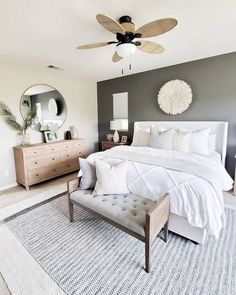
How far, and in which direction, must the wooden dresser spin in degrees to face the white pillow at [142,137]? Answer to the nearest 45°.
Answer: approximately 45° to its left

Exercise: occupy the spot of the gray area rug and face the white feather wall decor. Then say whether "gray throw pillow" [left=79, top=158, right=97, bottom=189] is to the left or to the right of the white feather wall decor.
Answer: left

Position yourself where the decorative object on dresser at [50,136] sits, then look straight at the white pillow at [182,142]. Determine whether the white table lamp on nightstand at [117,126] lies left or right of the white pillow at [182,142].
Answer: left

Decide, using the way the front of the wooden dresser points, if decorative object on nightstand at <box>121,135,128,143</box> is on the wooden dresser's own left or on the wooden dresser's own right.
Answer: on the wooden dresser's own left

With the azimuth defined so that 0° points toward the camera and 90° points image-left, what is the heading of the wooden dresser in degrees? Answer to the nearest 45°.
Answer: approximately 315°

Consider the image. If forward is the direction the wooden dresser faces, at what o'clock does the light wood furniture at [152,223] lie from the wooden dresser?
The light wood furniture is roughly at 1 o'clock from the wooden dresser.

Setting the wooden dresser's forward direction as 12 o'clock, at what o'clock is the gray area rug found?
The gray area rug is roughly at 1 o'clock from the wooden dresser.

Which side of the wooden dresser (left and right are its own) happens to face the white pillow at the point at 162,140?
front

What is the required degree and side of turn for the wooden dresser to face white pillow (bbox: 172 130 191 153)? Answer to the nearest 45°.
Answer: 0° — it already faces it

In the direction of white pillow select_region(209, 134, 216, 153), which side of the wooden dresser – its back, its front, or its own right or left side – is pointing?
front

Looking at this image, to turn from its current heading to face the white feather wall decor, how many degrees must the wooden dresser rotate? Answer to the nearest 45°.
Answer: approximately 45° to its left
